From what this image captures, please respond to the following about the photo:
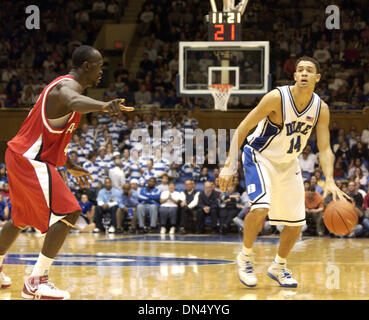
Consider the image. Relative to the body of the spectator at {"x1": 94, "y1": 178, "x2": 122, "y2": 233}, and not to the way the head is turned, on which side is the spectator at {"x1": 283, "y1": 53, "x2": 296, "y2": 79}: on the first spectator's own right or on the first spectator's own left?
on the first spectator's own left

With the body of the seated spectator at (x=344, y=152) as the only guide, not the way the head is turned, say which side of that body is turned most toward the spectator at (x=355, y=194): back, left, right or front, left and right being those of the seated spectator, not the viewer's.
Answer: front

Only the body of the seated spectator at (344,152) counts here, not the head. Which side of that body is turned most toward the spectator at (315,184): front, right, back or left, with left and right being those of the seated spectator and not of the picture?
front

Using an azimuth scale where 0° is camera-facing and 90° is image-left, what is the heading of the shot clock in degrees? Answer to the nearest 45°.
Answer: approximately 0°

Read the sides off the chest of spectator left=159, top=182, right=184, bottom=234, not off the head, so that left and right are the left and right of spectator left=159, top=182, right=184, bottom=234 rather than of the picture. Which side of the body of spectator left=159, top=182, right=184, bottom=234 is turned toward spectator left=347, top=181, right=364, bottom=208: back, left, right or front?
left

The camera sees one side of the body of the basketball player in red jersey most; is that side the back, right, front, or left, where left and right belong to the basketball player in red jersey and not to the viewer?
right

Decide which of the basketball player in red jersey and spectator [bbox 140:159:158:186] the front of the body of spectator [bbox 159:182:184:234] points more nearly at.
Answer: the basketball player in red jersey

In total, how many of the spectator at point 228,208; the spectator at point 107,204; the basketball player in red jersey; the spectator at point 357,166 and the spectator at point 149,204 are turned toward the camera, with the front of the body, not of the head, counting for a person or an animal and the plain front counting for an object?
4
